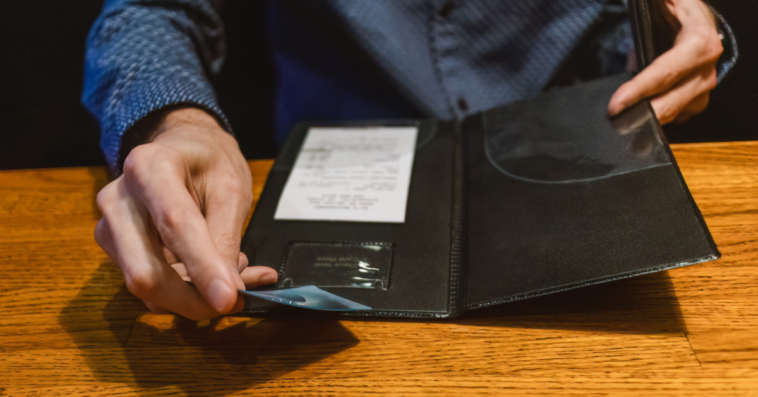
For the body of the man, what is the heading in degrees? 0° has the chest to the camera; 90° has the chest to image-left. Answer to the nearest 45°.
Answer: approximately 0°
